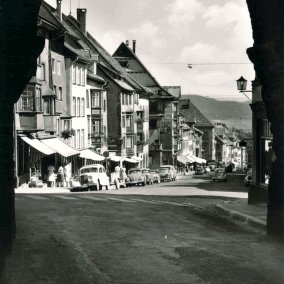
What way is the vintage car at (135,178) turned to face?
toward the camera

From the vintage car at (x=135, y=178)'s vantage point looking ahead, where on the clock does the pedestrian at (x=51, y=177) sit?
The pedestrian is roughly at 1 o'clock from the vintage car.

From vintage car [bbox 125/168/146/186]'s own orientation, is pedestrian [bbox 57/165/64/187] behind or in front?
in front

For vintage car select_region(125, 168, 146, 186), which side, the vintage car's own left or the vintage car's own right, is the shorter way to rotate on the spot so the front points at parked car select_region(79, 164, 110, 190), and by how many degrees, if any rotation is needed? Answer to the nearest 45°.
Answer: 0° — it already faces it
